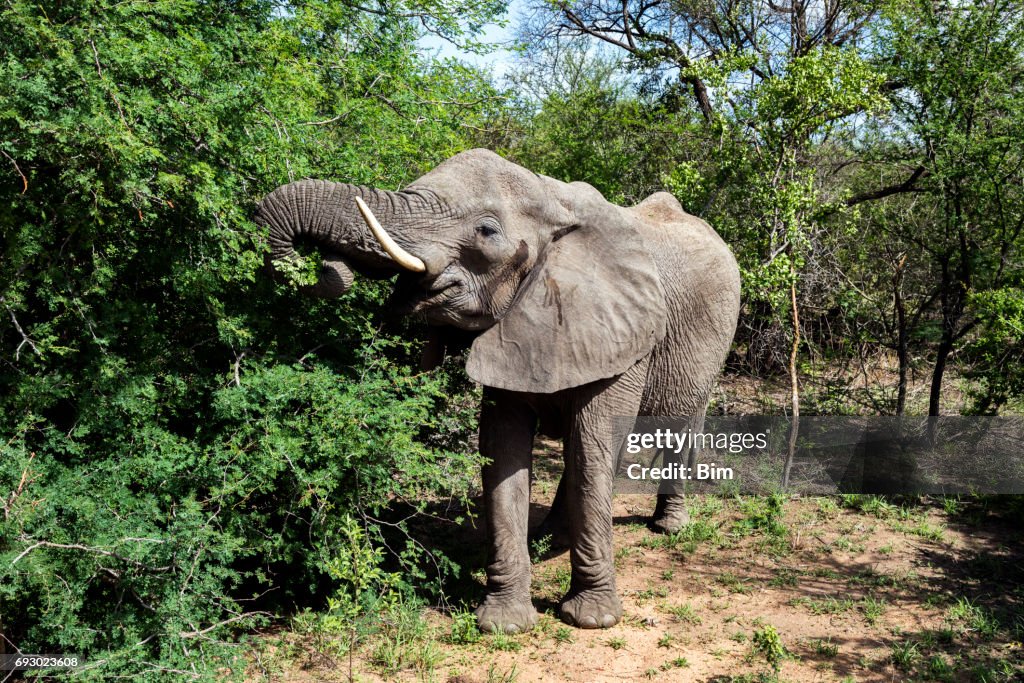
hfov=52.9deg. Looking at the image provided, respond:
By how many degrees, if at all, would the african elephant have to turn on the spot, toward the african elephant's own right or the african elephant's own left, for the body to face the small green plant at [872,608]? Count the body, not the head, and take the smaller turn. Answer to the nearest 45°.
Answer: approximately 135° to the african elephant's own left

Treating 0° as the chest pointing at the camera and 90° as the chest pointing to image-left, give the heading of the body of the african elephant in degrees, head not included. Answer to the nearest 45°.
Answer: approximately 45°

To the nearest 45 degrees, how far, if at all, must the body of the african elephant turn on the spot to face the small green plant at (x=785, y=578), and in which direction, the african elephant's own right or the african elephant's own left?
approximately 180°

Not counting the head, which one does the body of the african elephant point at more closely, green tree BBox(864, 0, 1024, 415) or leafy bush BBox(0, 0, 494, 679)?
the leafy bush

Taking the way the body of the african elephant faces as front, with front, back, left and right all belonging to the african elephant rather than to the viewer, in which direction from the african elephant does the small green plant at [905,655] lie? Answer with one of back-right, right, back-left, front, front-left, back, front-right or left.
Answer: back-left

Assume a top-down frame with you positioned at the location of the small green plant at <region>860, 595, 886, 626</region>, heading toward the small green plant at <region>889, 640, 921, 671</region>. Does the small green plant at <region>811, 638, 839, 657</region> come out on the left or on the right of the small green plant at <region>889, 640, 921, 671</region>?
right

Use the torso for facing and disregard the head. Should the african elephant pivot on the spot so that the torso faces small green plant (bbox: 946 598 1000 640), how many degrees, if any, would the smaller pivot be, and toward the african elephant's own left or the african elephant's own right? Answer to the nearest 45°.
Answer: approximately 135° to the african elephant's own left

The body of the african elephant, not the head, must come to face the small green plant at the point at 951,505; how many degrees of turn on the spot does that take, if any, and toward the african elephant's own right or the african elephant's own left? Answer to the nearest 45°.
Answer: approximately 180°
